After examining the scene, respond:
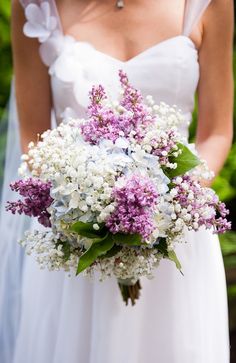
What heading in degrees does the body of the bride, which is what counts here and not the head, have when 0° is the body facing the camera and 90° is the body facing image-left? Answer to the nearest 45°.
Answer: approximately 0°
